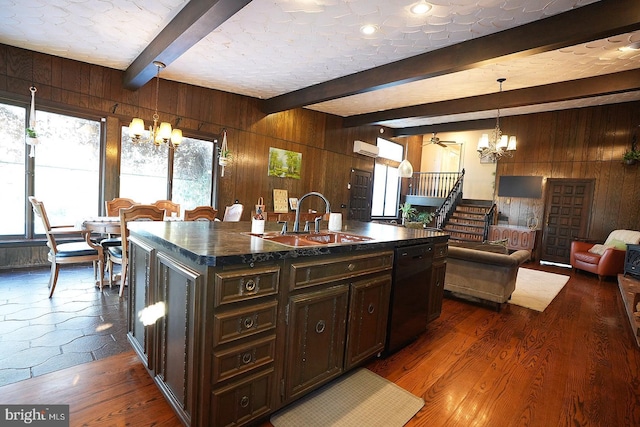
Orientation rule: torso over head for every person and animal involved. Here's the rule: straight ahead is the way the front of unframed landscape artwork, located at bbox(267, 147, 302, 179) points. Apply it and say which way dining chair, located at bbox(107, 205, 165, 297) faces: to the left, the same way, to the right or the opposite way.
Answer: the opposite way

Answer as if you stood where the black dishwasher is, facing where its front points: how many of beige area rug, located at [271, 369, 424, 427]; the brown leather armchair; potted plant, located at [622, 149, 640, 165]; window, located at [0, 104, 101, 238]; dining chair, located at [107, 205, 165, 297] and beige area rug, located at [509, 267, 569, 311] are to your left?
3

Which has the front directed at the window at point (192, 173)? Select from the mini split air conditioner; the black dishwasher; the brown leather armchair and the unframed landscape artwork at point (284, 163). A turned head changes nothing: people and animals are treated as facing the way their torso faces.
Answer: the brown leather armchair

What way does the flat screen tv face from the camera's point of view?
toward the camera

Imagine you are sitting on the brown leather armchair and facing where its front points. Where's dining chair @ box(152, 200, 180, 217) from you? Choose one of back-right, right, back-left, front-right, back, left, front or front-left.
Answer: front

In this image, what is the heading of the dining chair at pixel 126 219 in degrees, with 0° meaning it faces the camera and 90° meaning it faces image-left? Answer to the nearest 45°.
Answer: approximately 135°

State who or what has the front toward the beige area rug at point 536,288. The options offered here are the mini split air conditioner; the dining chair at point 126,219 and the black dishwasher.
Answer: the mini split air conditioner

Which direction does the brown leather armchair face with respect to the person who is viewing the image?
facing the viewer and to the left of the viewer

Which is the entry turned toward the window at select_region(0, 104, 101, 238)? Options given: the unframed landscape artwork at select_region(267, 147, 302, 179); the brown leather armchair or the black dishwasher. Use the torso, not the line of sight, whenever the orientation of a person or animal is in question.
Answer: the brown leather armchair

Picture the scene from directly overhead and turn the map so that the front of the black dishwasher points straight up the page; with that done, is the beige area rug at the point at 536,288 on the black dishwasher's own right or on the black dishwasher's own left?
on the black dishwasher's own left

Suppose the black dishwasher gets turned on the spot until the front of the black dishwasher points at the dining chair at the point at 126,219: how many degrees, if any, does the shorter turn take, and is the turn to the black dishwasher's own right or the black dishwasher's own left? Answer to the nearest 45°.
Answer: approximately 135° to the black dishwasher's own right

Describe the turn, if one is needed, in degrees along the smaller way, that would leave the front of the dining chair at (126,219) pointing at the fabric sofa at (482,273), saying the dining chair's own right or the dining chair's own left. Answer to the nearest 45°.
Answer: approximately 180°

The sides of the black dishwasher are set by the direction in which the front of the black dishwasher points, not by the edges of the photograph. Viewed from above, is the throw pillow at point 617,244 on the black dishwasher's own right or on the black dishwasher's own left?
on the black dishwasher's own left

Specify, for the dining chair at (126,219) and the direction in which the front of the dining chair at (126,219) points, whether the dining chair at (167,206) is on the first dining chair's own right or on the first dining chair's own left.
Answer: on the first dining chair's own right

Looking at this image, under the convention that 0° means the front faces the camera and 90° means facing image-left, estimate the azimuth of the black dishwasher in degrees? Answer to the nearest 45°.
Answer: approximately 315°

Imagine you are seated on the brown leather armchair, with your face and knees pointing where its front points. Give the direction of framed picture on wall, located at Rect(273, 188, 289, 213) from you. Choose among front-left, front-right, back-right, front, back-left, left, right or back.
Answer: front
